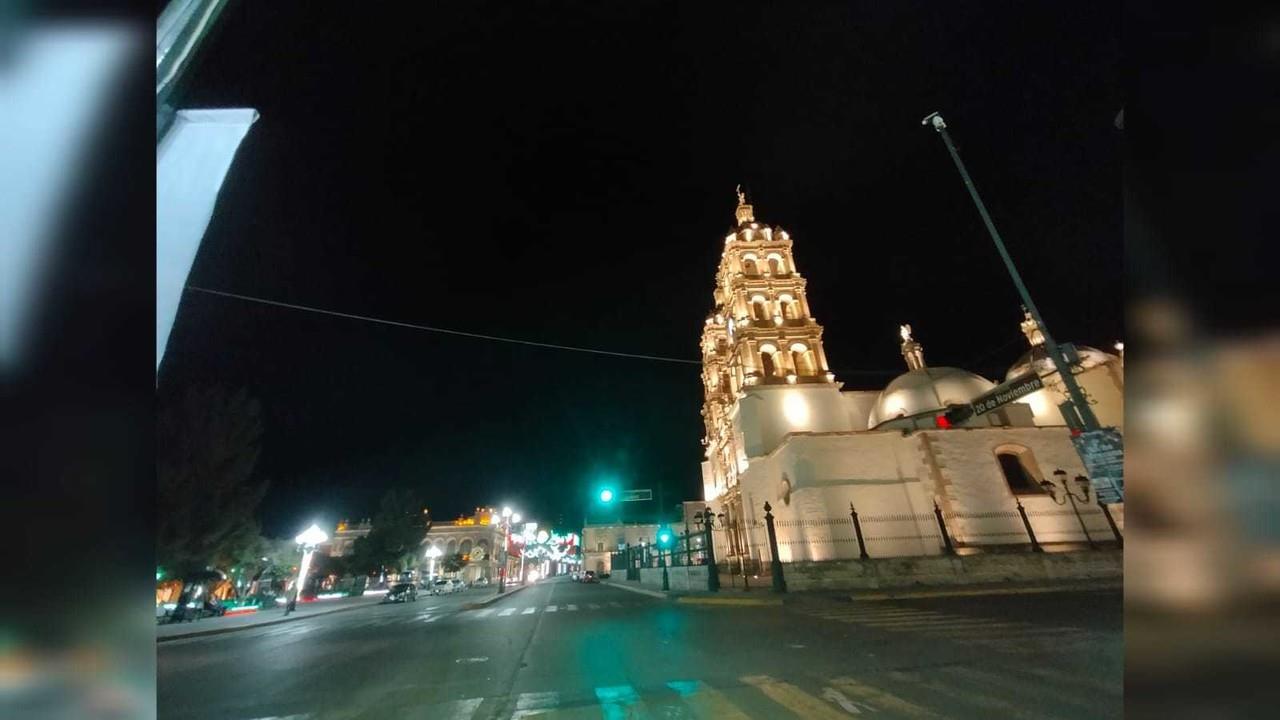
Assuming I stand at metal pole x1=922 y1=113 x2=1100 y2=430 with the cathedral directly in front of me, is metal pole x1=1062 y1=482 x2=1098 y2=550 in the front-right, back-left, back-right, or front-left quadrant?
front-right
